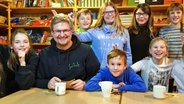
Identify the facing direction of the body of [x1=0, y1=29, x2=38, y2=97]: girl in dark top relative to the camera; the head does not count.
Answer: toward the camera

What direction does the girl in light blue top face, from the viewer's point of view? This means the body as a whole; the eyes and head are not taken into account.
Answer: toward the camera

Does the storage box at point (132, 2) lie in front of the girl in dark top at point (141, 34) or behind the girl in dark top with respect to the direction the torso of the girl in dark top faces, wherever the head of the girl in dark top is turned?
behind

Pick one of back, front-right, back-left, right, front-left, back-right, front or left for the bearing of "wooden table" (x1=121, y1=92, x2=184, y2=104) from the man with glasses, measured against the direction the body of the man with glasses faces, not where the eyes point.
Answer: front-left

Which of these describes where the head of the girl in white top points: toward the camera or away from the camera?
toward the camera

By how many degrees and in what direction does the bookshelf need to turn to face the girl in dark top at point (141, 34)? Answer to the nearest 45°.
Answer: approximately 45° to its left

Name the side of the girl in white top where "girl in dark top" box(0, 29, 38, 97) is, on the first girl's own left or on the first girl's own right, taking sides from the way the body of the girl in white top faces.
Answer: on the first girl's own right

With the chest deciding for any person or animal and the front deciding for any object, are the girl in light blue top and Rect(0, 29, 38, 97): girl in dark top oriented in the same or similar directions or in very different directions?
same or similar directions

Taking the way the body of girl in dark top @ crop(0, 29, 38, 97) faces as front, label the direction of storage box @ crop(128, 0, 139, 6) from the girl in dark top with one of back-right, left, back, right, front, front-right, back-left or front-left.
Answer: back-left

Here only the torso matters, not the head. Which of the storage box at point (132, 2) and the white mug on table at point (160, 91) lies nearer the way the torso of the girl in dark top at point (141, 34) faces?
the white mug on table

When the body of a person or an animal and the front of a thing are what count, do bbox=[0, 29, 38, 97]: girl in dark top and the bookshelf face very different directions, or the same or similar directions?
same or similar directions

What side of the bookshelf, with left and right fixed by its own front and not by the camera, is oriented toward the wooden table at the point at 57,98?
front
